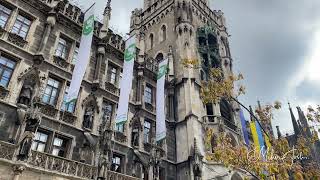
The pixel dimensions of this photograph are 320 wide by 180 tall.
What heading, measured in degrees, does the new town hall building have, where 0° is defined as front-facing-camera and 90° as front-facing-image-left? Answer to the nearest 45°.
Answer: approximately 315°
